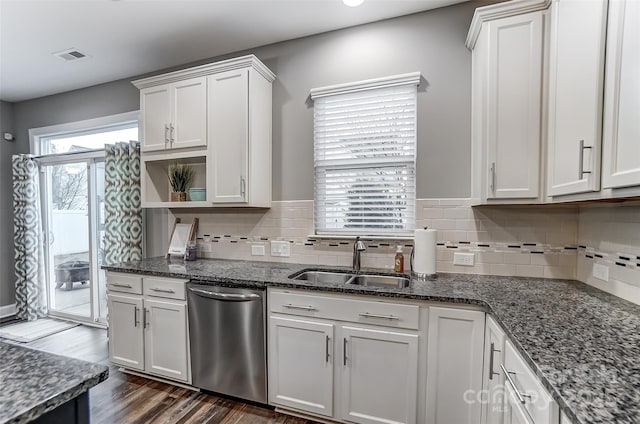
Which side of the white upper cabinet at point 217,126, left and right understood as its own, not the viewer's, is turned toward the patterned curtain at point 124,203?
right

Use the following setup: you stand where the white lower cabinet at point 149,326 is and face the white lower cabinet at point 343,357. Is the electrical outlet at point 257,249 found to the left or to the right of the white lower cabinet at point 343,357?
left

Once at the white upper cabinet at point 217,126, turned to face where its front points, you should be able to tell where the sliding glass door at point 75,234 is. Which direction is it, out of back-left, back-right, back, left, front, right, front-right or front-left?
right

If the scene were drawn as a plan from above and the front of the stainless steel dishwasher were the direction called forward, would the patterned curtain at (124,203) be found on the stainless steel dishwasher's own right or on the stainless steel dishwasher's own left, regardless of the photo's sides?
on the stainless steel dishwasher's own right

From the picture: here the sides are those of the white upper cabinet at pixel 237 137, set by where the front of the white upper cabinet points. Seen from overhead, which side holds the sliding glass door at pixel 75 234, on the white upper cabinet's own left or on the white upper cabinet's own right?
on the white upper cabinet's own right

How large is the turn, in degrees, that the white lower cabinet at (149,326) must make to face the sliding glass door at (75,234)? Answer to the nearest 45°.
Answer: approximately 135° to its right

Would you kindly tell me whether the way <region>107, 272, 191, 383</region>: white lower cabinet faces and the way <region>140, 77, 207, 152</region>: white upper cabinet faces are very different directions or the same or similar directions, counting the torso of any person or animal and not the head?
same or similar directions

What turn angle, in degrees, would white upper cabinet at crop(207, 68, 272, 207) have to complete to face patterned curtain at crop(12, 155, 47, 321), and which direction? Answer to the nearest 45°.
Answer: approximately 90° to its right

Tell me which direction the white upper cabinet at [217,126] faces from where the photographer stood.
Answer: facing the viewer and to the left of the viewer

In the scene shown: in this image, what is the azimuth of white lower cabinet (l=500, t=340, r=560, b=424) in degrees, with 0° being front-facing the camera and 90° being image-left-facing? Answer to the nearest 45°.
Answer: approximately 90°

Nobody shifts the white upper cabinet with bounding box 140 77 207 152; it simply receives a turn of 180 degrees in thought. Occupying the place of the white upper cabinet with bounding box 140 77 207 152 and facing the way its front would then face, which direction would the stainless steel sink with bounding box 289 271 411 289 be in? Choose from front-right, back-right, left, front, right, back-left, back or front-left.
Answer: right

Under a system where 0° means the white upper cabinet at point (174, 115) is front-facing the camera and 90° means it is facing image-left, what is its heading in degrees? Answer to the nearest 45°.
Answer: approximately 45°

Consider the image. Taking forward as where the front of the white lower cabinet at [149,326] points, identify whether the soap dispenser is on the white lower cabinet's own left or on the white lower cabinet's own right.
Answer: on the white lower cabinet's own left
